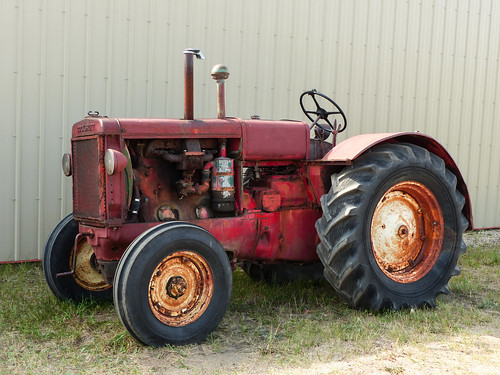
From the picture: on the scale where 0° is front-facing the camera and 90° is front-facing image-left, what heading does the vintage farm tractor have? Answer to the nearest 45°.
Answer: approximately 45°
